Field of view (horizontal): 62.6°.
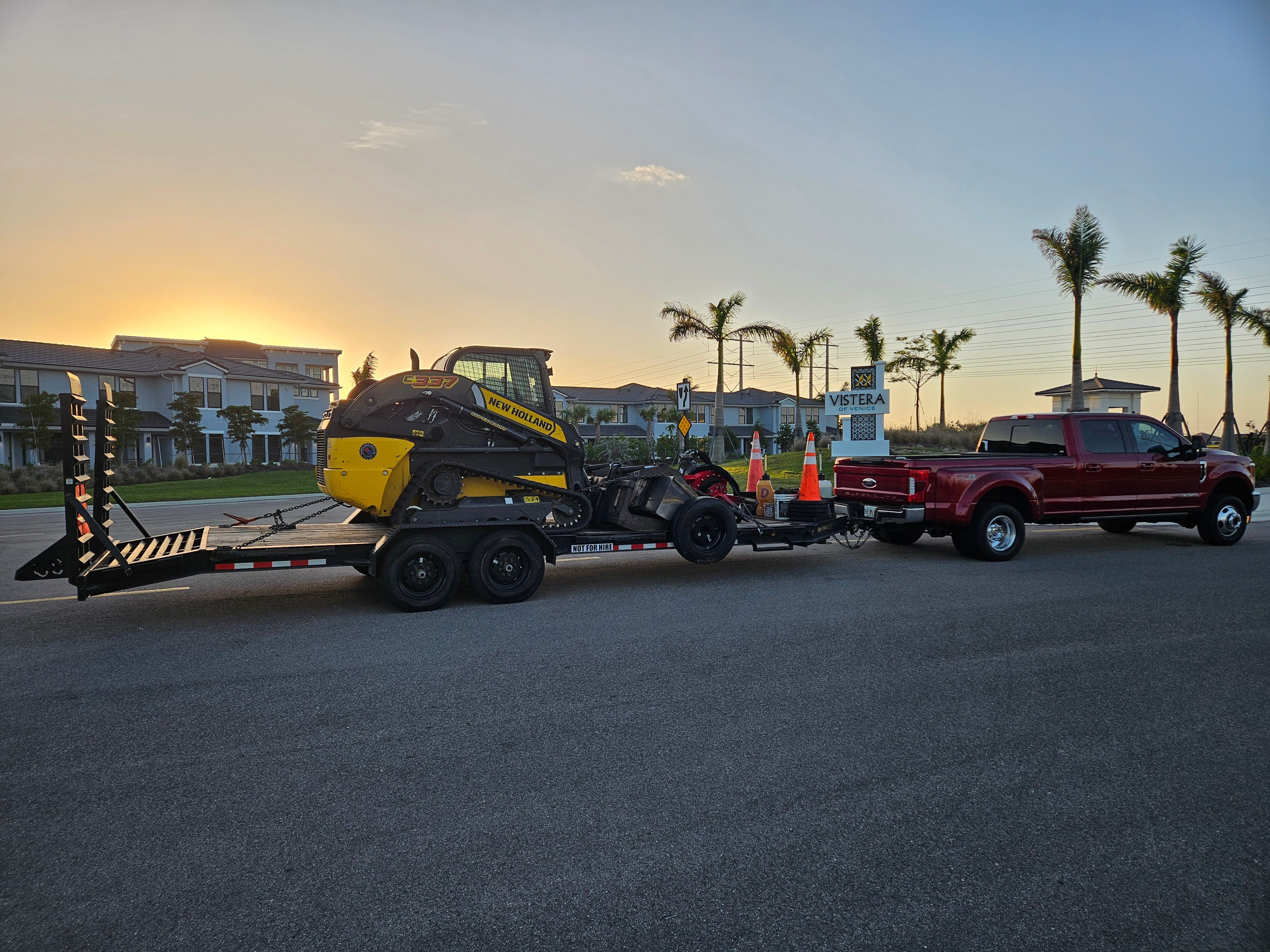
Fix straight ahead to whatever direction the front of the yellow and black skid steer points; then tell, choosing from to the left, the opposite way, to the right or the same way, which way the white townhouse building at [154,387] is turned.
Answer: to the right

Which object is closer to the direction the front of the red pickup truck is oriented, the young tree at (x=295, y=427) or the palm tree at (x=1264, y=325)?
the palm tree

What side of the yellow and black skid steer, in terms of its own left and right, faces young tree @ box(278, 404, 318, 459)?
left

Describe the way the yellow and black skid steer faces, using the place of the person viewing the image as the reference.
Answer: facing to the right of the viewer

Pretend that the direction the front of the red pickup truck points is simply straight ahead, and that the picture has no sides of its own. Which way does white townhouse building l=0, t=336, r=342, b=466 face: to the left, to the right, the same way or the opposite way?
to the right

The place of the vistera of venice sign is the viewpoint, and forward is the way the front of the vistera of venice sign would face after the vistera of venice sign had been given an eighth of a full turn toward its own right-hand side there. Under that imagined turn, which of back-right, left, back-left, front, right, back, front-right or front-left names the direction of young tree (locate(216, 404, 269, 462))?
right

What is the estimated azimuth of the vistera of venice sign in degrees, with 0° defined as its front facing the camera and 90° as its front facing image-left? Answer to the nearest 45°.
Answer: approximately 0°

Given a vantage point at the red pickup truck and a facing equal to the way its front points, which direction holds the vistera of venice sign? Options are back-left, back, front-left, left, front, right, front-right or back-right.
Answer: left

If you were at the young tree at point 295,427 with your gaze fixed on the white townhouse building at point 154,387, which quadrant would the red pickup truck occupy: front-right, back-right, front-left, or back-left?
back-left

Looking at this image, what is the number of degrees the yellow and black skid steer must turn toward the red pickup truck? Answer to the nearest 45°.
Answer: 0° — it already faces it

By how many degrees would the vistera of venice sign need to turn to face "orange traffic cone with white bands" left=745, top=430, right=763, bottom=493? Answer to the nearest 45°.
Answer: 0° — it already faces it
